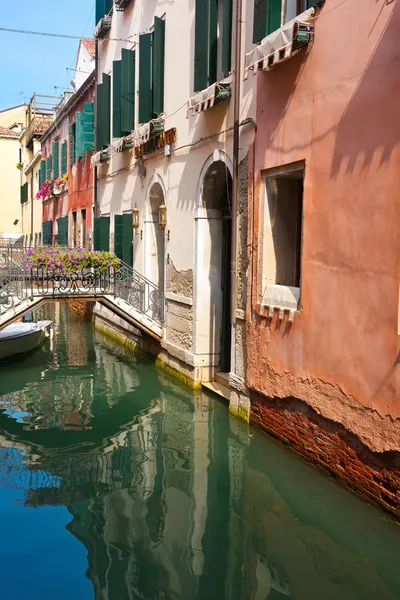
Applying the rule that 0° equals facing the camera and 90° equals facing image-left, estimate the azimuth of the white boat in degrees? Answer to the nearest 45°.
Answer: approximately 270°

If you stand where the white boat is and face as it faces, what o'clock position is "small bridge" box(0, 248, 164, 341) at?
The small bridge is roughly at 2 o'clock from the white boat.

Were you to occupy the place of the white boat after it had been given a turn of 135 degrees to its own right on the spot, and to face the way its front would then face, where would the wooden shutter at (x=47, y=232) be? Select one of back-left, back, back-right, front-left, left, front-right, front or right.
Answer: back-right

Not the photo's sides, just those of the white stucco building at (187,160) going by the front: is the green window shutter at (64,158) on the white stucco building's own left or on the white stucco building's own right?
on the white stucco building's own right

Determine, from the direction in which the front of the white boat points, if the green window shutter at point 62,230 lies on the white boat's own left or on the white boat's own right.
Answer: on the white boat's own left

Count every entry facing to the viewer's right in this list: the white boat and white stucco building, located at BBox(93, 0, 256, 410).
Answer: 1

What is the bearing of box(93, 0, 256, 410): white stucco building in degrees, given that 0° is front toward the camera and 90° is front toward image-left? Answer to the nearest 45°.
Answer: approximately 45°

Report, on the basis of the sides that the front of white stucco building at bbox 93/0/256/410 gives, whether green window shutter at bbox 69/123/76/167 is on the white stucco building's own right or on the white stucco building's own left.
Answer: on the white stucco building's own right
